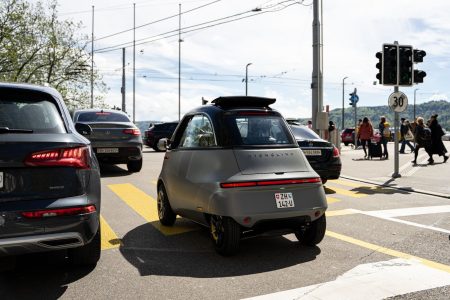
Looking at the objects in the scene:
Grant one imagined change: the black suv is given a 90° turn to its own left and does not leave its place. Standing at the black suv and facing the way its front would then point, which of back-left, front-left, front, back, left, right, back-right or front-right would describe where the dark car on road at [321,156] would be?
back-right

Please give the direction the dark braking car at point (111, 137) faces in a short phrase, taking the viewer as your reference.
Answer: facing away from the viewer

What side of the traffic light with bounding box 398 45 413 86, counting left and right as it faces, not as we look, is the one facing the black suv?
front

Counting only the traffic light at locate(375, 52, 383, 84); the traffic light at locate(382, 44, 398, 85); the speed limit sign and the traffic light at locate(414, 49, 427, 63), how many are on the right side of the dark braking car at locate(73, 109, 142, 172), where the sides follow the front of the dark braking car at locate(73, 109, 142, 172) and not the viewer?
4

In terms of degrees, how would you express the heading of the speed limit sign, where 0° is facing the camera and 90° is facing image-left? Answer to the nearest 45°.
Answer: approximately 0°

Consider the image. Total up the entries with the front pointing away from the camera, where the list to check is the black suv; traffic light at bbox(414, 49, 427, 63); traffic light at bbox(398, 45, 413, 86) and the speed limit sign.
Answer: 1

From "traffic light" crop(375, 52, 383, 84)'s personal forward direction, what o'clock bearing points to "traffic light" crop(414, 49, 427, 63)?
"traffic light" crop(414, 49, 427, 63) is roughly at 5 o'clock from "traffic light" crop(375, 52, 383, 84).

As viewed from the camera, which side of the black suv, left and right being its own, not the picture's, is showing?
back

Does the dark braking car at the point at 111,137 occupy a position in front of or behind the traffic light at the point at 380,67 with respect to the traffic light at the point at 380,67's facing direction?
in front
